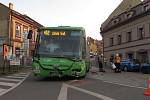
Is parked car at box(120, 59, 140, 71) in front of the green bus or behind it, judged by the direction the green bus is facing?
behind

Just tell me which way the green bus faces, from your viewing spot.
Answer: facing the viewer
